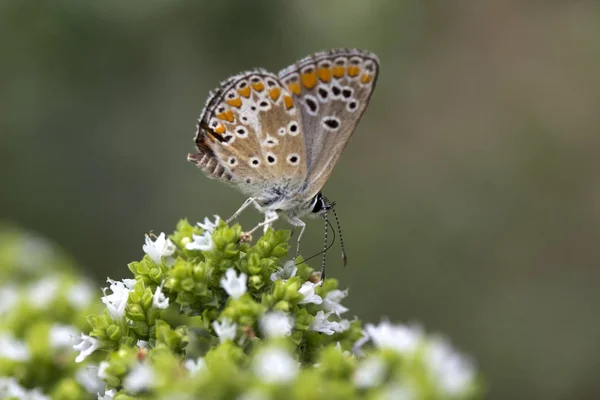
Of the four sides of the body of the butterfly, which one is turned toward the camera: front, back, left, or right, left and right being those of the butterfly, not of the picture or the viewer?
right
